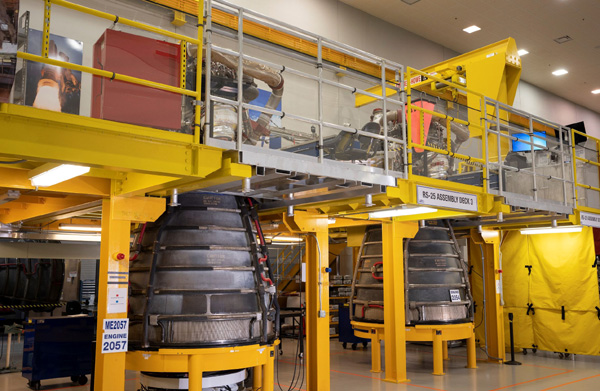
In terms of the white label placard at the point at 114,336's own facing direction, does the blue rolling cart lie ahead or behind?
behind

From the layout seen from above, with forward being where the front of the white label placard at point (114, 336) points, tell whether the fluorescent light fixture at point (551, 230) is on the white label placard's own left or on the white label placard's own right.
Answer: on the white label placard's own left

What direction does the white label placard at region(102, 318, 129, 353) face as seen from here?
toward the camera

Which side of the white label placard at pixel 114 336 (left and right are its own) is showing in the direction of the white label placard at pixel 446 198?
left

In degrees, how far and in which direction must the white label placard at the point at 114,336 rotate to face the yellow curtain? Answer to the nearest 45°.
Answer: approximately 135° to its left

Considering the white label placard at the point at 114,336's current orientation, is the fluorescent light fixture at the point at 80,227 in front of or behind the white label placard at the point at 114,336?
behind
